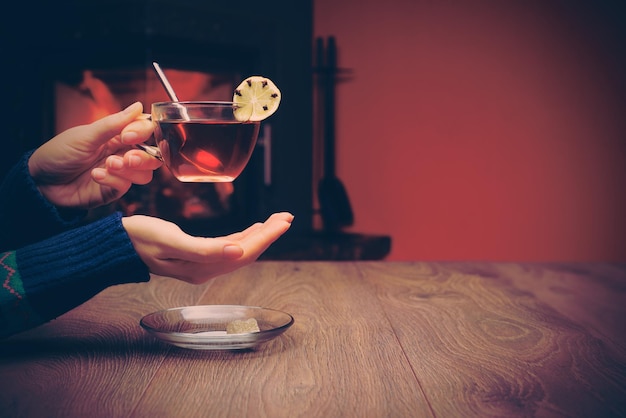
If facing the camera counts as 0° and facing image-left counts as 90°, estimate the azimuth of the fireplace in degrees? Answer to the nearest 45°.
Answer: approximately 0°

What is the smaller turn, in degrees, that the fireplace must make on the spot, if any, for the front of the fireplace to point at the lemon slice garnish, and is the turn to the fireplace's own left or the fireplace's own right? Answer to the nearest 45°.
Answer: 0° — it already faces it

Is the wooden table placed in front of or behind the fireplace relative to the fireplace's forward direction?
in front

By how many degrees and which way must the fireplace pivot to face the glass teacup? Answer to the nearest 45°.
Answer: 0° — it already faces it

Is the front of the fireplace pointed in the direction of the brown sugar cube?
yes

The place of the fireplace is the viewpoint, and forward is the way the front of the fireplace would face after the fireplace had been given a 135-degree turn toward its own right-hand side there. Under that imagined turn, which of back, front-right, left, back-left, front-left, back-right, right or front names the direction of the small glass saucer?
back-left
